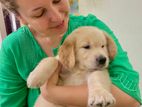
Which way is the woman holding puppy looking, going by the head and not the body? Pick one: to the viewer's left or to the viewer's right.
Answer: to the viewer's right

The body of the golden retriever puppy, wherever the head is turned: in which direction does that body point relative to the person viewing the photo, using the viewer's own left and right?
facing the viewer and to the right of the viewer

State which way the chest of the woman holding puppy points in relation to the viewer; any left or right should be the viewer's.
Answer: facing the viewer
